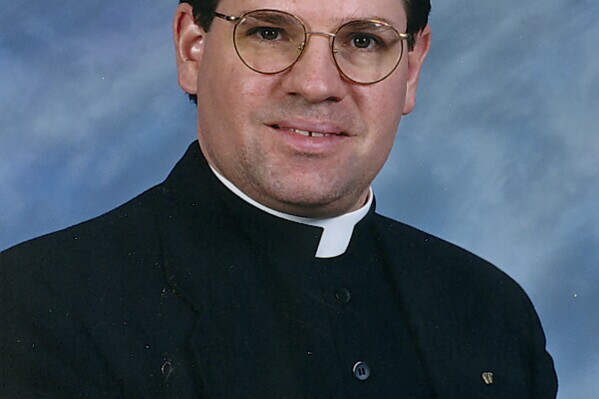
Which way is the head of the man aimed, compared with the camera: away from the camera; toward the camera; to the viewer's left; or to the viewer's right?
toward the camera

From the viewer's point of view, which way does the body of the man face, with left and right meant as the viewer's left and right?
facing the viewer and to the right of the viewer
